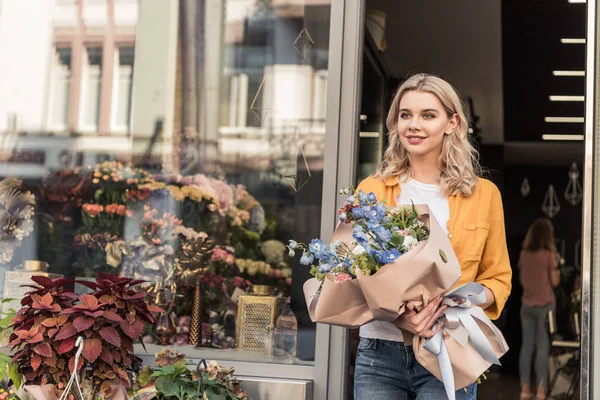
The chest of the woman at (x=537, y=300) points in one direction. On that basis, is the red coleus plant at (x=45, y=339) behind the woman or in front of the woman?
behind

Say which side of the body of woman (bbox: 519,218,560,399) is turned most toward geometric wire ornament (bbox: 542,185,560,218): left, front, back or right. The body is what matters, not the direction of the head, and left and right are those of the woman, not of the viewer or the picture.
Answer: front

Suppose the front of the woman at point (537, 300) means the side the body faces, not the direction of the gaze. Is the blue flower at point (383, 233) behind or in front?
behind

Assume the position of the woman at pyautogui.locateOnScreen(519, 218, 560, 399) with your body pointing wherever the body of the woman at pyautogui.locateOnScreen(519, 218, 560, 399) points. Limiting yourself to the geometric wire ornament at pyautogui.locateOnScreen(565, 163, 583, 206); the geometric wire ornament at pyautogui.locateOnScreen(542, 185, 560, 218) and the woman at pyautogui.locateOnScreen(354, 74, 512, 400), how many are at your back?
1

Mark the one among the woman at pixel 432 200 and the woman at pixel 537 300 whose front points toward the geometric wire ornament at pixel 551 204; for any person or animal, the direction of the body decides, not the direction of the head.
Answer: the woman at pixel 537 300

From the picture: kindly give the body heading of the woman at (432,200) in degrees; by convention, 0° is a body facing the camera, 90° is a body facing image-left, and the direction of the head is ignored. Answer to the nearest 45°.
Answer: approximately 45°

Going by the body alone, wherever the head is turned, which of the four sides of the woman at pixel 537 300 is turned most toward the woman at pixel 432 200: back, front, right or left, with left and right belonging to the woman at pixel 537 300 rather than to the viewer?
back

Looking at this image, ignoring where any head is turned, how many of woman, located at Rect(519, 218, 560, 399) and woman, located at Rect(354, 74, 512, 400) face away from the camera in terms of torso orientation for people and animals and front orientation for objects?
1

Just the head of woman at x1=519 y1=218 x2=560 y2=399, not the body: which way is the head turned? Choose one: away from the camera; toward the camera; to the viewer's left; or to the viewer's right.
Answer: away from the camera

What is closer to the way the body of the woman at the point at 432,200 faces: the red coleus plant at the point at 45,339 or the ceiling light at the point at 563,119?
the red coleus plant

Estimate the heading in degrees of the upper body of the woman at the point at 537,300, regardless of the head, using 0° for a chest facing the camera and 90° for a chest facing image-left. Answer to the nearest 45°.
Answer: approximately 180°

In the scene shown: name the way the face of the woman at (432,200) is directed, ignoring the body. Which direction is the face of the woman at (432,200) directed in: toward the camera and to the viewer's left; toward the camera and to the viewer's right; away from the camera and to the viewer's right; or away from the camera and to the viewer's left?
toward the camera and to the viewer's left

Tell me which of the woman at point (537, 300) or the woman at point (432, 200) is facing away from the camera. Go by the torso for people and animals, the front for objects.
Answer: the woman at point (537, 300)

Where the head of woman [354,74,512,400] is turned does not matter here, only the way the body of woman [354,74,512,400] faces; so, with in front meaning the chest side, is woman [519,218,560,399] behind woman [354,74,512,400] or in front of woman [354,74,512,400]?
behind

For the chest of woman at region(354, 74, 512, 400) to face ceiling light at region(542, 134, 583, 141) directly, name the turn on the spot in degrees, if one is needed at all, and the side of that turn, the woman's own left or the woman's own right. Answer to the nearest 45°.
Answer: approximately 135° to the woman's own right

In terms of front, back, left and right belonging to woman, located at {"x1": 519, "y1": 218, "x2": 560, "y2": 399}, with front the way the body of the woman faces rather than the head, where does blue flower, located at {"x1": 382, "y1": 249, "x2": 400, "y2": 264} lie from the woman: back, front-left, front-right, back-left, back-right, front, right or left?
back
